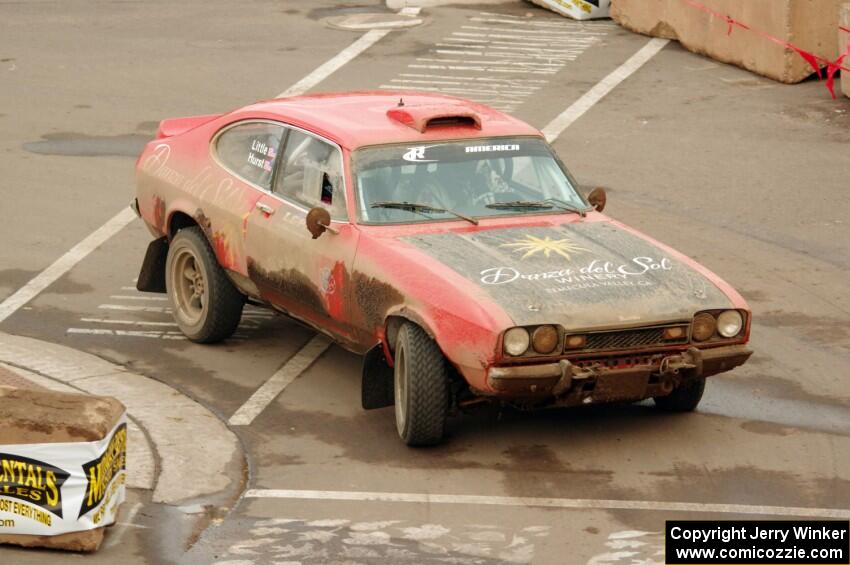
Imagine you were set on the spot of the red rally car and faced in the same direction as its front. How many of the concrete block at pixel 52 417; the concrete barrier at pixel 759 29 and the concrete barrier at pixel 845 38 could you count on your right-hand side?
1

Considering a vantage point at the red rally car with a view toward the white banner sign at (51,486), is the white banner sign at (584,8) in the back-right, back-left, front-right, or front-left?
back-right

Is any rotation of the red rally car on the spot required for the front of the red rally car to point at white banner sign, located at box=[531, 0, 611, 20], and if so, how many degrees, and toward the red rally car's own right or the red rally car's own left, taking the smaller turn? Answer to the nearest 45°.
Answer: approximately 135° to the red rally car's own left

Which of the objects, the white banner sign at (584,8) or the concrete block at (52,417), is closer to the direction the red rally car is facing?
the concrete block

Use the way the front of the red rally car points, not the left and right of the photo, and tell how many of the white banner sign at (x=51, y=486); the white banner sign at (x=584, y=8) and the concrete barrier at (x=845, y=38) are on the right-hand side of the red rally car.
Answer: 1

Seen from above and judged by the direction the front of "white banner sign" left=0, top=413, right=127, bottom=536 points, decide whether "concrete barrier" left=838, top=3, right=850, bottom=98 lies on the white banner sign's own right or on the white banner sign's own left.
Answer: on the white banner sign's own left

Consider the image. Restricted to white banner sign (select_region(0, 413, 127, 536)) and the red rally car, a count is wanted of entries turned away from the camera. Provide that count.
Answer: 0

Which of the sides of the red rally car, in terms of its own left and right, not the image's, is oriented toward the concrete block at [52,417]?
right

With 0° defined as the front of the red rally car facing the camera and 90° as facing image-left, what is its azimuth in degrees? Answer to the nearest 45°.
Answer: approximately 315°

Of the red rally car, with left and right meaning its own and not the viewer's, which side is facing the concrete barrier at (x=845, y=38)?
left

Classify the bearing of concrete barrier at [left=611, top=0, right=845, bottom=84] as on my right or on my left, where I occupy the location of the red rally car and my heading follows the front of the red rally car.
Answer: on my left

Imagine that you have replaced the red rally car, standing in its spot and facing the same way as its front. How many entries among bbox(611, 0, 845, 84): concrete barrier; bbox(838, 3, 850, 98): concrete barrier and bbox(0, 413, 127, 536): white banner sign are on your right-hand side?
1
